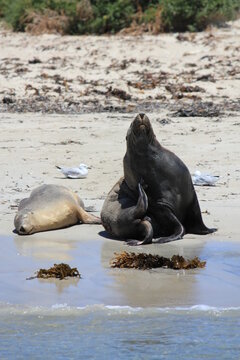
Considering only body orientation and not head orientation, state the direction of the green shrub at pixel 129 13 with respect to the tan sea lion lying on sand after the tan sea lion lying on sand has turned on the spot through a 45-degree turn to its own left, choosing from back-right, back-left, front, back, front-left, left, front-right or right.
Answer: back

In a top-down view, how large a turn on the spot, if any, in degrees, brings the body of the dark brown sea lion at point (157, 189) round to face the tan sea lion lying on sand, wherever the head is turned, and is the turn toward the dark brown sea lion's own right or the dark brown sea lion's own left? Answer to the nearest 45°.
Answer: approximately 45° to the dark brown sea lion's own right

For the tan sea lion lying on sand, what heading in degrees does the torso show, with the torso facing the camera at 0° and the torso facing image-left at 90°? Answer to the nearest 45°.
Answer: approximately 45°

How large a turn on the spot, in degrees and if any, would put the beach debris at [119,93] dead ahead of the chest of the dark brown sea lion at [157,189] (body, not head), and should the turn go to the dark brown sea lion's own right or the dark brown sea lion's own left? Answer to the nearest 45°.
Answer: approximately 135° to the dark brown sea lion's own right

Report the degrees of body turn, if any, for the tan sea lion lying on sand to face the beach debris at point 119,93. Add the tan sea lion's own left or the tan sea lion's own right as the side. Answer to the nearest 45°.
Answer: approximately 135° to the tan sea lion's own right

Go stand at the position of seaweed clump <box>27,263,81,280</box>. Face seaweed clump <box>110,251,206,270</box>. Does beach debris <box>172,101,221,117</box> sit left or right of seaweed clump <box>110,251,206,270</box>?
left

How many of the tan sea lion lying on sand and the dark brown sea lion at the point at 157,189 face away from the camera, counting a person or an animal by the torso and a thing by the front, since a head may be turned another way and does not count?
0

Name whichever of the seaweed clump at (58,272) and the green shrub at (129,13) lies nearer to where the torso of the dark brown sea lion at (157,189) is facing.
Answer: the seaweed clump

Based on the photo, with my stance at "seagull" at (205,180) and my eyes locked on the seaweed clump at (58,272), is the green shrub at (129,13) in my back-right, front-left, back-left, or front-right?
back-right

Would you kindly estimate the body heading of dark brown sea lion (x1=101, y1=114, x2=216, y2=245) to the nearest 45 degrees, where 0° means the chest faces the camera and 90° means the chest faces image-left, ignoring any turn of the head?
approximately 45°
